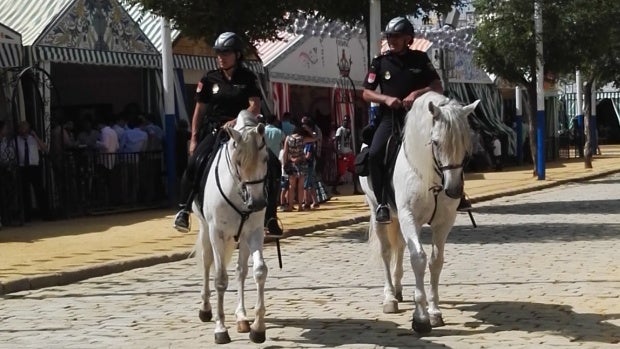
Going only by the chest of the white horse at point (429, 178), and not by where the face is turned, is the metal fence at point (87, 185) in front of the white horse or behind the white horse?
behind

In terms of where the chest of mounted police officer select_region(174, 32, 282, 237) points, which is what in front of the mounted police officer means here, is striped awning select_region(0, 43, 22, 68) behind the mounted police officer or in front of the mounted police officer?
behind

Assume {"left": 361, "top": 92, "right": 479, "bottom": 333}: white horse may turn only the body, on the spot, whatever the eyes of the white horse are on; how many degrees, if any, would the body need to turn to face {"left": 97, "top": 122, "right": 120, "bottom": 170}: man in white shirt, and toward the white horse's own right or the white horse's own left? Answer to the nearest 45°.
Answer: approximately 180°

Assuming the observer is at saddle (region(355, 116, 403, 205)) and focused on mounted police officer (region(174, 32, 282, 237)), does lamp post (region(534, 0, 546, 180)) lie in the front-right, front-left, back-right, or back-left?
back-right

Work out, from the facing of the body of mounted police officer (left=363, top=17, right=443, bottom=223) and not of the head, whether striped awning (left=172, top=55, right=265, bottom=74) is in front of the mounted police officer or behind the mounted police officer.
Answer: behind

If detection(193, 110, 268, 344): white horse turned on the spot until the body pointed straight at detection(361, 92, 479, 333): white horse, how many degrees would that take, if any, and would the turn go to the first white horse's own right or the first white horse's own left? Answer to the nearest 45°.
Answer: approximately 90° to the first white horse's own left

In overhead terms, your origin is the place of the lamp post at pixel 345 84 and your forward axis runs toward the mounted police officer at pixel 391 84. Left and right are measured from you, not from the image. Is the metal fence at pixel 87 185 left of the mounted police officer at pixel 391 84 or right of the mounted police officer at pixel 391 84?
right

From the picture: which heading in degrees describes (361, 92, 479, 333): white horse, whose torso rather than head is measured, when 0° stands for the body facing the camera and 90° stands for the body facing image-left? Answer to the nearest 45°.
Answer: approximately 315°

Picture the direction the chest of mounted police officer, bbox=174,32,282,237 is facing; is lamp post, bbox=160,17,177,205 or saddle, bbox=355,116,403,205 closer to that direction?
the saddle

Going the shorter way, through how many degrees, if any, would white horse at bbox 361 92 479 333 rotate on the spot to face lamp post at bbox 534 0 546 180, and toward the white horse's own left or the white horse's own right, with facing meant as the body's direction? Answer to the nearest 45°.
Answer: approximately 135° to the white horse's own left
